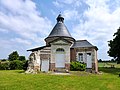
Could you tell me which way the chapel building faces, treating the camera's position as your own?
facing the viewer
